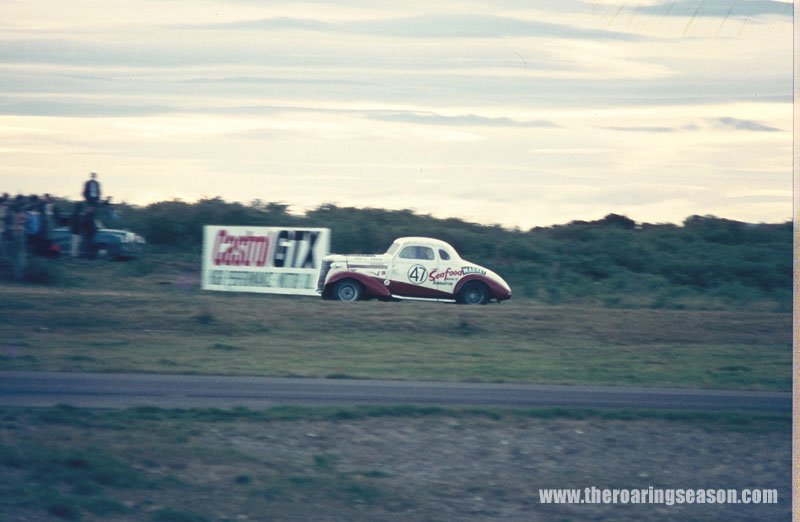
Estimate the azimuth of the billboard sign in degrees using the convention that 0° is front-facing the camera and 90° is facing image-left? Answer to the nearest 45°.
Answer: approximately 0°

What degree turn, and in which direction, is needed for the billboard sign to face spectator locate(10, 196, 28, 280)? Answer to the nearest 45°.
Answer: approximately 90° to its right

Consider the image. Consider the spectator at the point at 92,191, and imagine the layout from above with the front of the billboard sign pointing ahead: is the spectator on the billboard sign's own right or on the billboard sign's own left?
on the billboard sign's own right

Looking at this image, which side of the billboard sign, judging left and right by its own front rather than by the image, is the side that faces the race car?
left

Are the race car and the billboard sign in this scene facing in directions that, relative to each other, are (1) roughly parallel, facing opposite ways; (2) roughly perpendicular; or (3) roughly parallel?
roughly perpendicular

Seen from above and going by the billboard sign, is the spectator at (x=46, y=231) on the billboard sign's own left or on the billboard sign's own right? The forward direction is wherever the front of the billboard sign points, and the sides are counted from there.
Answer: on the billboard sign's own right
